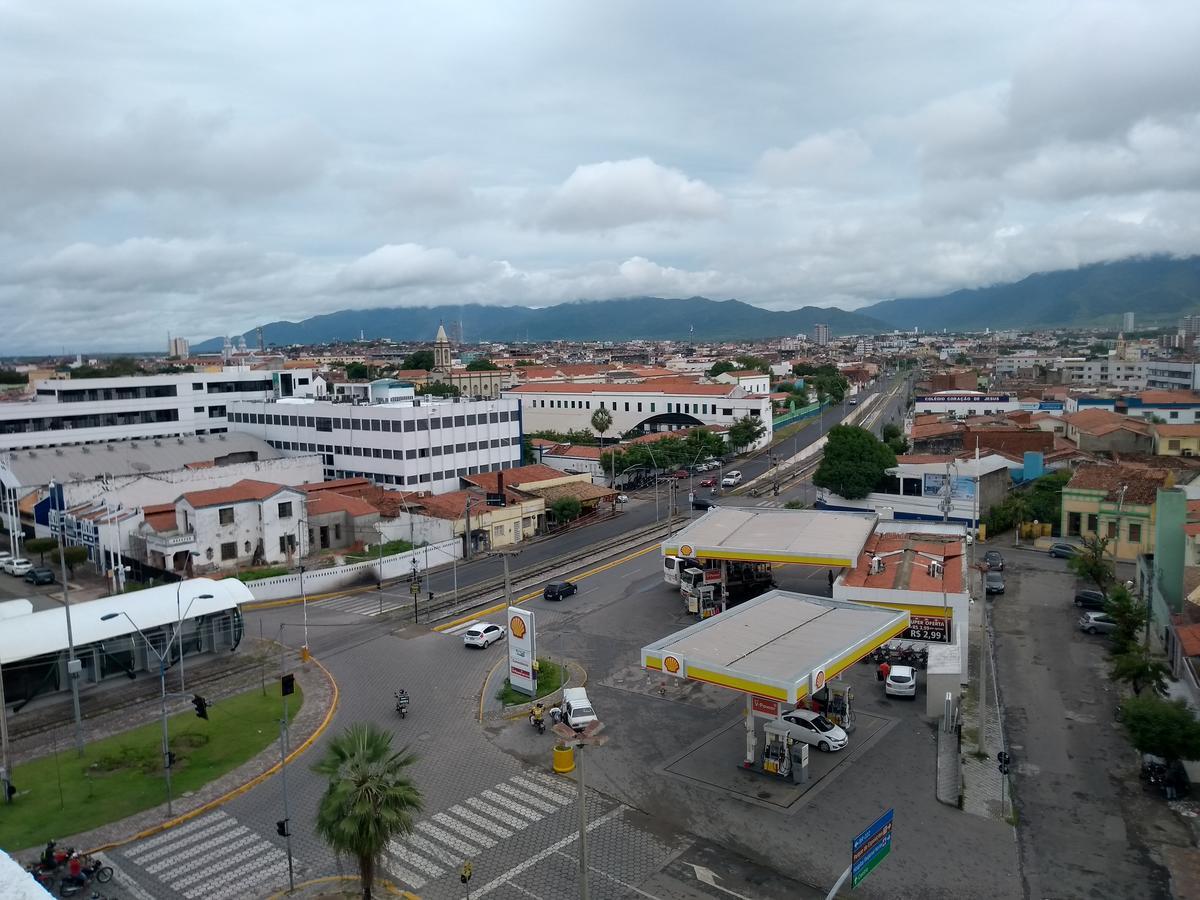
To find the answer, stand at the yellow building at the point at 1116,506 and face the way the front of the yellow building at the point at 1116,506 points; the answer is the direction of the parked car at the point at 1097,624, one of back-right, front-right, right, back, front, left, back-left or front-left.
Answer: front-left

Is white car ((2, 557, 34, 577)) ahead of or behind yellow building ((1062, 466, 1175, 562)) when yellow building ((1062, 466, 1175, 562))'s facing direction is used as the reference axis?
ahead

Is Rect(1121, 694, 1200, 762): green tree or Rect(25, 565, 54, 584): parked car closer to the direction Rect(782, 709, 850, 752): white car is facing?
the green tree

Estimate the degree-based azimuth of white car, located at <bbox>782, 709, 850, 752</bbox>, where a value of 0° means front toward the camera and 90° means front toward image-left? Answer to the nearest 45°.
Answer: approximately 315°

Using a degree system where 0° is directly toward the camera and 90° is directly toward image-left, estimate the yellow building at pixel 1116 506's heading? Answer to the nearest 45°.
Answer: approximately 45°

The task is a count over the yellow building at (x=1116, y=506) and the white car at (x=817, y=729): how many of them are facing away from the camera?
0

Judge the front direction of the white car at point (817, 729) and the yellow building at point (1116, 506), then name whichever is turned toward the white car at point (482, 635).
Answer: the yellow building

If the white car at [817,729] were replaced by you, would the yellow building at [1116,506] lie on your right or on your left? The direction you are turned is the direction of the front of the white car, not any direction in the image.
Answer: on your left

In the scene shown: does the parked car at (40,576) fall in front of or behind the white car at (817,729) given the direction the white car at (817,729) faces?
behind

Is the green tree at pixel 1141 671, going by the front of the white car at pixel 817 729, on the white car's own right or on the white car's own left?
on the white car's own left

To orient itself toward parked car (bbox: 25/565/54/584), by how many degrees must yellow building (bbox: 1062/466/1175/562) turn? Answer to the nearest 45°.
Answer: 0° — it already faces it
